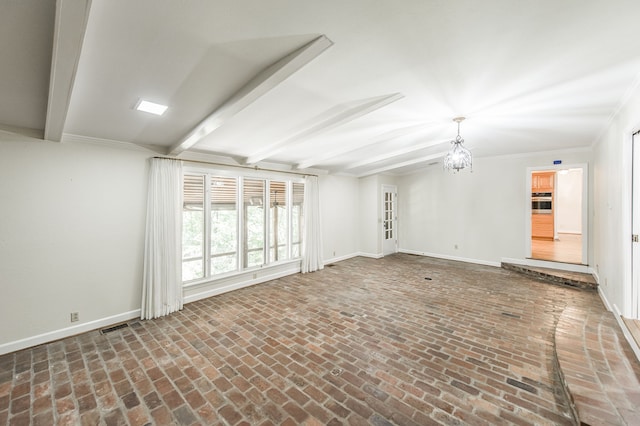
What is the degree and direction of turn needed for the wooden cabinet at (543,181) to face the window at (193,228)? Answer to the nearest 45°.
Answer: approximately 45° to its right

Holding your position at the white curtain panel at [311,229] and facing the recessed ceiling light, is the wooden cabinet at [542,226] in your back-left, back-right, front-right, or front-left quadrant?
back-left

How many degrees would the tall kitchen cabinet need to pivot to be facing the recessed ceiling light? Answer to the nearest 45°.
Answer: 0° — it already faces it

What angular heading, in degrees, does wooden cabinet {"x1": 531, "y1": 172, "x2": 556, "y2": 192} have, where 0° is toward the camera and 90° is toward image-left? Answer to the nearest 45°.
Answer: approximately 0°

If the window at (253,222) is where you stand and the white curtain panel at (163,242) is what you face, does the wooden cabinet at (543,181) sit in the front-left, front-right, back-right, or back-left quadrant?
back-left

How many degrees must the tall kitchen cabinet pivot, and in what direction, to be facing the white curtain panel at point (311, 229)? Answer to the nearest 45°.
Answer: approximately 45° to its right

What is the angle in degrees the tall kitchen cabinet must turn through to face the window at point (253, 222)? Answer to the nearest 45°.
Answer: approximately 45° to its right

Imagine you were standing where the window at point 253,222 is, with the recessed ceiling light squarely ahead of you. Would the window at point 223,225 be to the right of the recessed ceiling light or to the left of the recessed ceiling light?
right

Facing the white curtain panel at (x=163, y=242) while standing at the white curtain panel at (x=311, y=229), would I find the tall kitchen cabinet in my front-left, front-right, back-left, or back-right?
back-left
